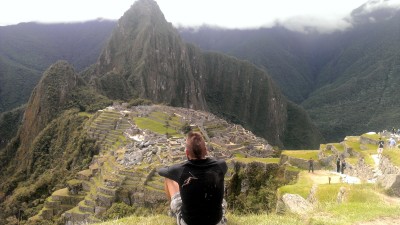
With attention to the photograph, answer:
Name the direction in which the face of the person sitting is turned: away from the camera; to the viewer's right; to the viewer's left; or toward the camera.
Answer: away from the camera

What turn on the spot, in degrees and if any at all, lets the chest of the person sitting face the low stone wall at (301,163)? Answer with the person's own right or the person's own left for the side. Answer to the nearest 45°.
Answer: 0° — they already face it

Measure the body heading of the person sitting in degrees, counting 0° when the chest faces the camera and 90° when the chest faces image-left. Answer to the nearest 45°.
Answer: approximately 180°

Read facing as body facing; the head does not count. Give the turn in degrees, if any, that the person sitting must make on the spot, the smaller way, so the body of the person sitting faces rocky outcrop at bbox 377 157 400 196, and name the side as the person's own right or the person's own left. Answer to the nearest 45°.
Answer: approximately 45° to the person's own right
